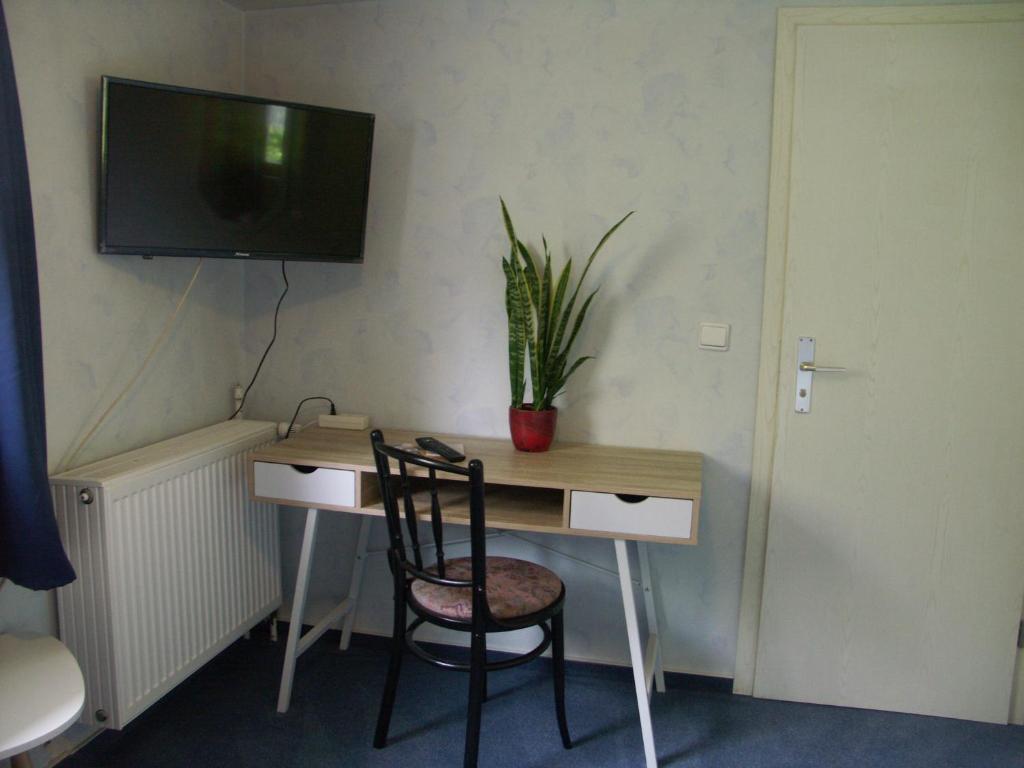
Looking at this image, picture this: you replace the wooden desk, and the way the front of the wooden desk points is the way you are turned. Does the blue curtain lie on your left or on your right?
on your right

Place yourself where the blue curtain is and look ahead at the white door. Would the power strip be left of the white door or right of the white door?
left

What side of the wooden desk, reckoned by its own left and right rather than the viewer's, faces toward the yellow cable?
right

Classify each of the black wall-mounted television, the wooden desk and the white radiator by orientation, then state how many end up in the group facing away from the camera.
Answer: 0

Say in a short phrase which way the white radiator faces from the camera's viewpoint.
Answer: facing the viewer and to the right of the viewer

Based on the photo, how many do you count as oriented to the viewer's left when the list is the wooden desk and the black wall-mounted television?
0

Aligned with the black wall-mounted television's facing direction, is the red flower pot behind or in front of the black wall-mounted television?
in front

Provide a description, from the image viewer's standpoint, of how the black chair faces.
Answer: facing away from the viewer and to the right of the viewer

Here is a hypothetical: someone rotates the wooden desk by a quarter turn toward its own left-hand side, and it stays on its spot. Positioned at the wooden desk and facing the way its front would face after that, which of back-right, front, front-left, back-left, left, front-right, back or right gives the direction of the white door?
front

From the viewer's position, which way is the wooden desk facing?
facing the viewer

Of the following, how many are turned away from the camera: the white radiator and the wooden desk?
0

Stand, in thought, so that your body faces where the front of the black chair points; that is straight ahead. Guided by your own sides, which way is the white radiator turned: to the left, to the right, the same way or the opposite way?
to the right
